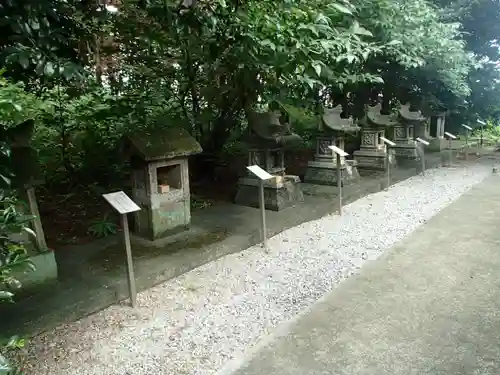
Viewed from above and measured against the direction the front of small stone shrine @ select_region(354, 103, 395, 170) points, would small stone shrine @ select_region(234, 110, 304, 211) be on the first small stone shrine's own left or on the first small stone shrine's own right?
on the first small stone shrine's own right

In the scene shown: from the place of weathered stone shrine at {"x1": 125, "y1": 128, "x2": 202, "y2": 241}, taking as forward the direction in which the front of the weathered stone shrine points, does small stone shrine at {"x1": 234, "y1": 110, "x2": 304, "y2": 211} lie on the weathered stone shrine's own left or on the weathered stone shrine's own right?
on the weathered stone shrine's own left

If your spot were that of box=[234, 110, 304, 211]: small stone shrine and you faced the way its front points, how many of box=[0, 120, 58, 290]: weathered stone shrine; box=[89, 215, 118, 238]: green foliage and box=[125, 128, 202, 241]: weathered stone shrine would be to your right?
3

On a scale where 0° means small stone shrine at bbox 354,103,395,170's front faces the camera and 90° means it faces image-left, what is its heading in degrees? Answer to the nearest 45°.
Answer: approximately 315°

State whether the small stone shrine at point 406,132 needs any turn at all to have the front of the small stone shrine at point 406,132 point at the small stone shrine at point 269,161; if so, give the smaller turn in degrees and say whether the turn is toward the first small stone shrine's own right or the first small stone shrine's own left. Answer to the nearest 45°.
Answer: approximately 45° to the first small stone shrine's own right

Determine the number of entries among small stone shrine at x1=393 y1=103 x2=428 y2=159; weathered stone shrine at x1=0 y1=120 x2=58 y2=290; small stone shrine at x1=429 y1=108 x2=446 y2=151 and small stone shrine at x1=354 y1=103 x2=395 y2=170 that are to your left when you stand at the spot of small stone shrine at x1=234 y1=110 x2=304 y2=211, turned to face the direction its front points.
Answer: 3

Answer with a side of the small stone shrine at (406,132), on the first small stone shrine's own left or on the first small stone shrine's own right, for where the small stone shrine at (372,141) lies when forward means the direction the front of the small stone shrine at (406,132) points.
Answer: on the first small stone shrine's own right

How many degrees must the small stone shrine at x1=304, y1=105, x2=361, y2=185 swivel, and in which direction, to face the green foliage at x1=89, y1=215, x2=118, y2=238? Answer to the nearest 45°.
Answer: approximately 90° to its right

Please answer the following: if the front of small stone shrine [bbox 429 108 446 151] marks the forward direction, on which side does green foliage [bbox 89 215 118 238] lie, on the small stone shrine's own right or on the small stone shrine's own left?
on the small stone shrine's own right

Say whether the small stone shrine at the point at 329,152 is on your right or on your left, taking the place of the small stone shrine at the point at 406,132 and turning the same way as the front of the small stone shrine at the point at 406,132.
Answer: on your right

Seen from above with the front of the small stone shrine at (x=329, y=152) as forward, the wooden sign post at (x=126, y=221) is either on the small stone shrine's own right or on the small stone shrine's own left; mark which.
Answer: on the small stone shrine's own right

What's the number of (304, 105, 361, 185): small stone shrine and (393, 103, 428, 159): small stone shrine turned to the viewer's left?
0

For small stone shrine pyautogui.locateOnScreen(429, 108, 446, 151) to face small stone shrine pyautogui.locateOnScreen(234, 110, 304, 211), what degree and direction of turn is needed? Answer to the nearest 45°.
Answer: approximately 45° to its right

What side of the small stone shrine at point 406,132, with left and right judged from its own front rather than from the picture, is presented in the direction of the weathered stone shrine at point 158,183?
right

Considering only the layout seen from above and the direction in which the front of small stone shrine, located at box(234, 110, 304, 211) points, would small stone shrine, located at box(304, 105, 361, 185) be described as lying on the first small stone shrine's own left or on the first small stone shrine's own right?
on the first small stone shrine's own left

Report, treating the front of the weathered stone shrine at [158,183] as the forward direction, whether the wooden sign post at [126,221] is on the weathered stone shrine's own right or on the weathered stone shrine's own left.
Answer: on the weathered stone shrine's own right
